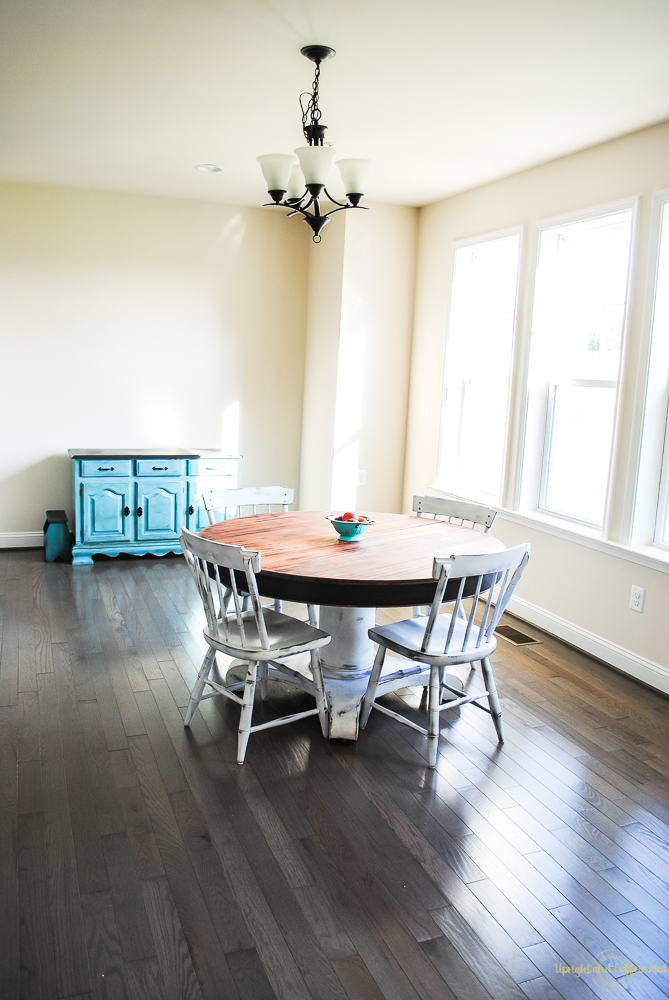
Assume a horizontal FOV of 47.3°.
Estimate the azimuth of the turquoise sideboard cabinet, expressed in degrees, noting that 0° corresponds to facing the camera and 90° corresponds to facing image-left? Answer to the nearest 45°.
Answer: approximately 0°

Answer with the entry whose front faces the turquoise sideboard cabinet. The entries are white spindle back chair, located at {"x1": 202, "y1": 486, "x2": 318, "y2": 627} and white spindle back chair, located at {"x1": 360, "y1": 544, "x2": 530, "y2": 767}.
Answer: white spindle back chair, located at {"x1": 360, "y1": 544, "x2": 530, "y2": 767}

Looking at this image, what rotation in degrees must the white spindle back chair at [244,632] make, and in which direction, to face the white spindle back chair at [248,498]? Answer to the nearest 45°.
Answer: approximately 45° to its left

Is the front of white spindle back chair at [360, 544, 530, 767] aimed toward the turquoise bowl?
yes

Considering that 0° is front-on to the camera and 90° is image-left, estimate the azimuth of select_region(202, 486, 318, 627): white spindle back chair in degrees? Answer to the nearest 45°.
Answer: approximately 315°

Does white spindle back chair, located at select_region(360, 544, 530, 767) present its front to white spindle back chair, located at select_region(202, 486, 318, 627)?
yes

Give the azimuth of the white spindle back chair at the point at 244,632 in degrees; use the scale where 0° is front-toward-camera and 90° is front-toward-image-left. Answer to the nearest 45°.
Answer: approximately 225°

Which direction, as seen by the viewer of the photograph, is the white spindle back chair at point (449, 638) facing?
facing away from the viewer and to the left of the viewer

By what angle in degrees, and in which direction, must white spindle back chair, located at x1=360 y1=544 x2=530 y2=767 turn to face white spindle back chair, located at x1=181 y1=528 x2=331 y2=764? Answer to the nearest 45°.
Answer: approximately 45° to its left

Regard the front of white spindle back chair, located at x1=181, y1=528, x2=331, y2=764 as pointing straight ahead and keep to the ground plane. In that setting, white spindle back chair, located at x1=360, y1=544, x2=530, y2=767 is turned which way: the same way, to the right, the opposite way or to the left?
to the left

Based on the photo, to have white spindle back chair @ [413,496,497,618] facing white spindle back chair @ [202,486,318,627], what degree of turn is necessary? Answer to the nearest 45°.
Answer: approximately 45° to its right

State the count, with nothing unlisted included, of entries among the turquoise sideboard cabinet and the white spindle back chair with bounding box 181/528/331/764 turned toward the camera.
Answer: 1
